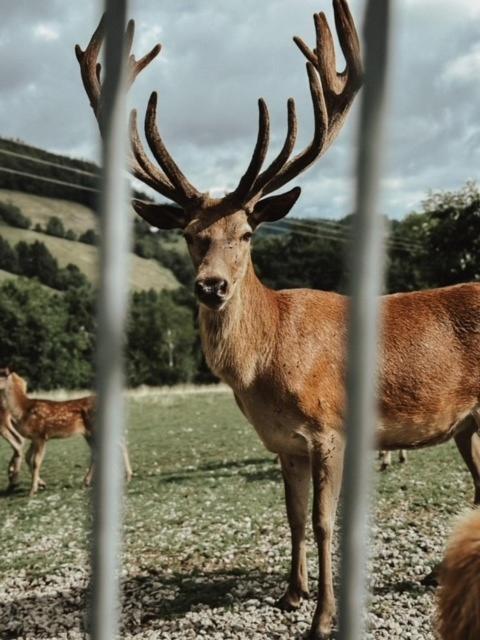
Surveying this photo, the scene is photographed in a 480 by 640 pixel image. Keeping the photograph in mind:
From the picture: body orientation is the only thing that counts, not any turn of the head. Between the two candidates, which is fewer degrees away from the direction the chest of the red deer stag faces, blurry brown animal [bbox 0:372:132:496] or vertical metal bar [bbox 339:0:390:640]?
the vertical metal bar

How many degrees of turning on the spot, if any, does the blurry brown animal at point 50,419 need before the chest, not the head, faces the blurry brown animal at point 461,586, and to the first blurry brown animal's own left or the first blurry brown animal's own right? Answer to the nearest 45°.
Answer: approximately 90° to the first blurry brown animal's own left

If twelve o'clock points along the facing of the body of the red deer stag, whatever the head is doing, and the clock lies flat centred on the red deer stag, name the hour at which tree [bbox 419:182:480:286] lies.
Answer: The tree is roughly at 5 o'clock from the red deer stag.

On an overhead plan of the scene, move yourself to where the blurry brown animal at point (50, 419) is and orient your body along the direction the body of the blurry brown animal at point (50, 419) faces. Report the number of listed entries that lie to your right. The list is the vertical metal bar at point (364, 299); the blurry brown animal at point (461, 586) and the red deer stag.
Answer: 0

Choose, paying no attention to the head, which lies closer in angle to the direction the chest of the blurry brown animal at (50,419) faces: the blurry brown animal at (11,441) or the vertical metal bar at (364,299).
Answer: the blurry brown animal

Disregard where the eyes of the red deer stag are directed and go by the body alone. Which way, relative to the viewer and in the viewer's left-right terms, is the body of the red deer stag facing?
facing the viewer and to the left of the viewer

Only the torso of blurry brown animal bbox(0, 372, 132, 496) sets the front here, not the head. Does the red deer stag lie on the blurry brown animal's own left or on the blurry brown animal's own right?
on the blurry brown animal's own left

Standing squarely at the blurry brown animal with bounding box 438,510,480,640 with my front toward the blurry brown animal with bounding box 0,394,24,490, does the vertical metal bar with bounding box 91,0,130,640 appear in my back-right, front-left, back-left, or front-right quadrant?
back-left

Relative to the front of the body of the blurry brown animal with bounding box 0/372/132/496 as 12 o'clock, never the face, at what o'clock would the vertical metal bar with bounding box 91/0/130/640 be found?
The vertical metal bar is roughly at 9 o'clock from the blurry brown animal.

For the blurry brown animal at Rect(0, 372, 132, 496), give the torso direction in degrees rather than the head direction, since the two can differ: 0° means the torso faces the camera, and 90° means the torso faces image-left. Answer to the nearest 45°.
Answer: approximately 90°

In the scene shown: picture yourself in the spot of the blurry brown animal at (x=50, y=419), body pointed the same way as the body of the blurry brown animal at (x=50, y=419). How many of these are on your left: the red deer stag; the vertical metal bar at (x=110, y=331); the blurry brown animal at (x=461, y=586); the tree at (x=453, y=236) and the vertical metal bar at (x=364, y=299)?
4
